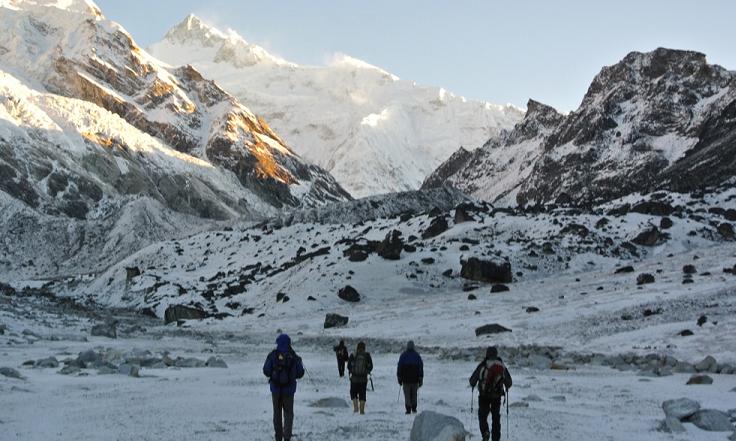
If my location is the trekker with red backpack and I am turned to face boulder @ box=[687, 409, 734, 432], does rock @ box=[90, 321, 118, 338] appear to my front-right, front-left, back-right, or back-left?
back-left

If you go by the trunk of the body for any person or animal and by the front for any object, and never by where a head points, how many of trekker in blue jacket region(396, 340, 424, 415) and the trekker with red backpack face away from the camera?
2

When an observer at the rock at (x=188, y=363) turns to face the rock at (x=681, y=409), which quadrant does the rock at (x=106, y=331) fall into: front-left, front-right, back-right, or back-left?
back-left

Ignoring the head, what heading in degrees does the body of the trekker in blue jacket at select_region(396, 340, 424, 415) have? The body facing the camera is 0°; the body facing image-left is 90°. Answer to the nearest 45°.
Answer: approximately 180°

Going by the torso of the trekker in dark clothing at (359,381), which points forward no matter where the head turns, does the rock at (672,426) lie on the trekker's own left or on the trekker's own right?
on the trekker's own right

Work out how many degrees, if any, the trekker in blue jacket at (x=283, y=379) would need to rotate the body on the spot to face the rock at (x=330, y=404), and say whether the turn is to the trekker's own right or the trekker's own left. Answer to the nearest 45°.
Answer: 0° — they already face it

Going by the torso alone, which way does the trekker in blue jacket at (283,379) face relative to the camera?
away from the camera

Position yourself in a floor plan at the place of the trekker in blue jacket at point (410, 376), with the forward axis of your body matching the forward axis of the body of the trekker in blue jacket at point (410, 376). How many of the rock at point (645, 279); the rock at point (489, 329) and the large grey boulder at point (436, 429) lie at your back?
1

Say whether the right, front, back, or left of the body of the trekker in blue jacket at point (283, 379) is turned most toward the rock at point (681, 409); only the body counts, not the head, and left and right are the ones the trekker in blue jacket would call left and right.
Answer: right

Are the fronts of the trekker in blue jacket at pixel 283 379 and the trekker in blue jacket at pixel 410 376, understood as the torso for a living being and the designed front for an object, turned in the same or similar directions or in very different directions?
same or similar directions

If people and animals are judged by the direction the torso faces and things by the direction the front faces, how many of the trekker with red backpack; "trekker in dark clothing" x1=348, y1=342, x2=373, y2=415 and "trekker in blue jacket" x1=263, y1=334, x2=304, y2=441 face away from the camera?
3

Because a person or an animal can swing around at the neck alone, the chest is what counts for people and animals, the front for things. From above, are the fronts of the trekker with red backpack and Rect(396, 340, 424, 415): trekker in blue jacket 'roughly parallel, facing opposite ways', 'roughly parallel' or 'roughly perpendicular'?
roughly parallel

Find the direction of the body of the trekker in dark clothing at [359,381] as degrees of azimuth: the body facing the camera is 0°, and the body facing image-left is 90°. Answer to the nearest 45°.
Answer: approximately 180°

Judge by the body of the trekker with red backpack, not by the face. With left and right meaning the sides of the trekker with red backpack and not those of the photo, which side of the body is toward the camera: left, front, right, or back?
back

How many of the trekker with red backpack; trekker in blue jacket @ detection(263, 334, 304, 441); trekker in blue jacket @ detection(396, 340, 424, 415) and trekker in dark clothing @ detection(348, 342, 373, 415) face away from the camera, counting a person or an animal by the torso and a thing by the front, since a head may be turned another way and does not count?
4

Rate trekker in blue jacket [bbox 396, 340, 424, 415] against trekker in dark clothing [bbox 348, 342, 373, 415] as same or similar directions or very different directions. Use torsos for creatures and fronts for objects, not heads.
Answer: same or similar directions

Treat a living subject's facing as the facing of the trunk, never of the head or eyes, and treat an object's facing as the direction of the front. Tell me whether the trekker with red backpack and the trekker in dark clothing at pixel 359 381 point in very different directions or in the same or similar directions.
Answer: same or similar directions

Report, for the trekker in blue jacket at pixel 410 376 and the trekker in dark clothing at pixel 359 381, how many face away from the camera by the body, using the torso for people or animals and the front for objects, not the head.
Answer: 2

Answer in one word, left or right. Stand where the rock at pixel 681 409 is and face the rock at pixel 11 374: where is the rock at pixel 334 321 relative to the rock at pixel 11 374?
right
